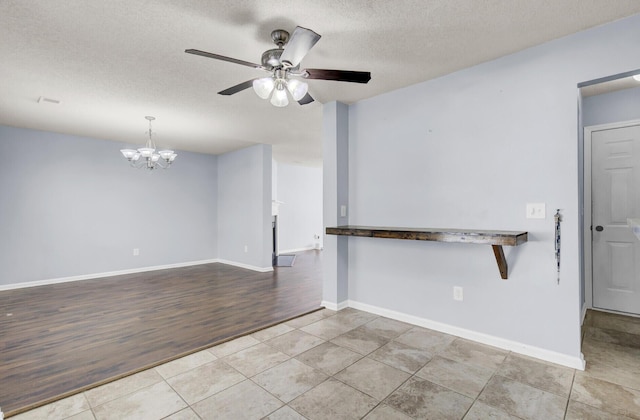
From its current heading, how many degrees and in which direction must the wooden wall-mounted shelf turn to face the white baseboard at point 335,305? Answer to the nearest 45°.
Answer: approximately 90° to its right

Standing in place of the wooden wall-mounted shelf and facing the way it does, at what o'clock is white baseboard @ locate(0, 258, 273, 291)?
The white baseboard is roughly at 2 o'clock from the wooden wall-mounted shelf.

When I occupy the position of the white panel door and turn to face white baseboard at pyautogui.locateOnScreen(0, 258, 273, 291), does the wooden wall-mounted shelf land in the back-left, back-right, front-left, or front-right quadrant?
front-left

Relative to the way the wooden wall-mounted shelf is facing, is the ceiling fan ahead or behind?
ahead

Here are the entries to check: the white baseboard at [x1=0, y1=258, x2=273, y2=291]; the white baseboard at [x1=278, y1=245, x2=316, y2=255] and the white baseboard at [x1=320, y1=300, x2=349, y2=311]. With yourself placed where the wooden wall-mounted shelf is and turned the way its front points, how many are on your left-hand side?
0

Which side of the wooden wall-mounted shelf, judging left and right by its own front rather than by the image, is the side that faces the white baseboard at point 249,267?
right

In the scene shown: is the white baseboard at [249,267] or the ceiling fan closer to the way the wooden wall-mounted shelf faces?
the ceiling fan

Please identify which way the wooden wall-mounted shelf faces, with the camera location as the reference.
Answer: facing the viewer and to the left of the viewer

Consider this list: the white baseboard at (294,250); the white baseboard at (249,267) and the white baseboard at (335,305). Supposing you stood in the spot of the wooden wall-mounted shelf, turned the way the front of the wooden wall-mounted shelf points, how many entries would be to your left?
0
